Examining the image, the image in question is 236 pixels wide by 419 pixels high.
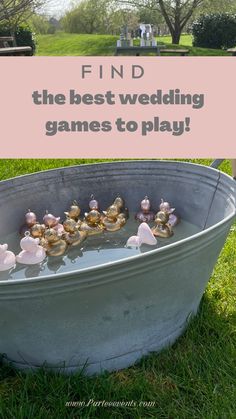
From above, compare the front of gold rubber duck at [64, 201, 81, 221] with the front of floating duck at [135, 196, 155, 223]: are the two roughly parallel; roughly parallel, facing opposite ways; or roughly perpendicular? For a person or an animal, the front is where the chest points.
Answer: roughly perpendicular
